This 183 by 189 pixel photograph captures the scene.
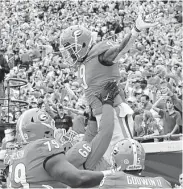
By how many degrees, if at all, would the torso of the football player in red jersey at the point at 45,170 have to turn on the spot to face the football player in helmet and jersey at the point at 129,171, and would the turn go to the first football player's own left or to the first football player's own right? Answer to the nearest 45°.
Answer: approximately 45° to the first football player's own right

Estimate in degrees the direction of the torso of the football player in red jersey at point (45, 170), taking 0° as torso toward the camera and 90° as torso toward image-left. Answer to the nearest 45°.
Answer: approximately 225°
